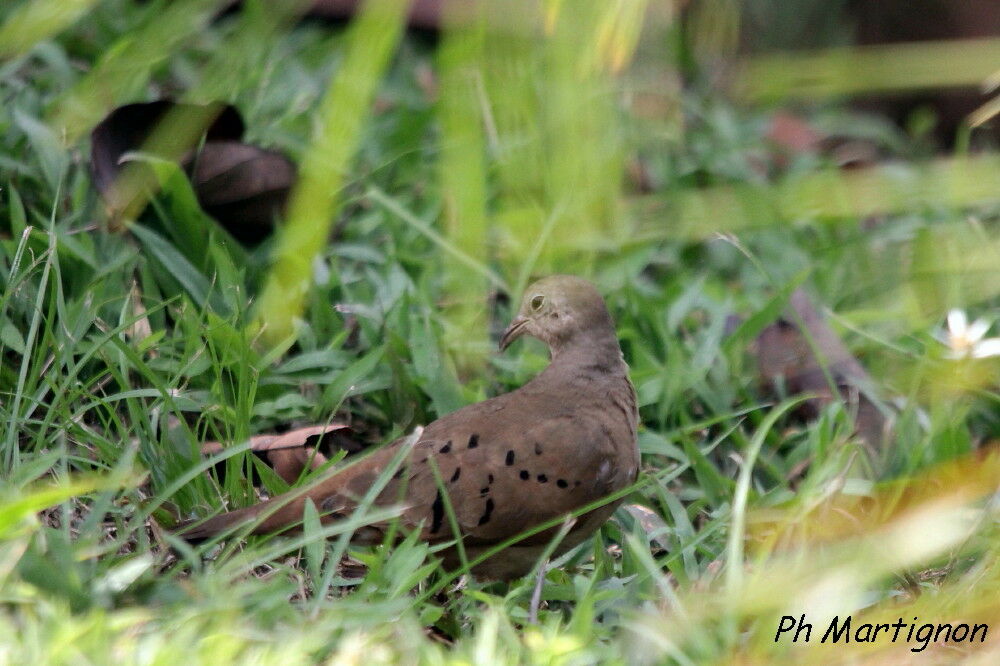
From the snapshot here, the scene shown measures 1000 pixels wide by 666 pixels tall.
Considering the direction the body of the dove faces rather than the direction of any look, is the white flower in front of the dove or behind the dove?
in front

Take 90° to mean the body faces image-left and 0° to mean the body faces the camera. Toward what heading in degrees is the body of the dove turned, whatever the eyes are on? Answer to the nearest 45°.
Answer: approximately 270°
